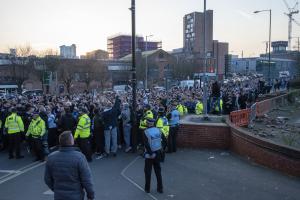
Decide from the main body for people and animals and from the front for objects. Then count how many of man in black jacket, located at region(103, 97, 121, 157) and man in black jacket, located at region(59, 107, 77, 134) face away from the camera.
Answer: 2

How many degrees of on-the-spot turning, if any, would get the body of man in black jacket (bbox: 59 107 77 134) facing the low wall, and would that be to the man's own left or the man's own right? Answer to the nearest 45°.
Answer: approximately 90° to the man's own right

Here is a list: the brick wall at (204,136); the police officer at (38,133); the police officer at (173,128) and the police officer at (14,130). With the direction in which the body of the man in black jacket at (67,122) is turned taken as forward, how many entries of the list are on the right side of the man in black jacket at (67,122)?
2

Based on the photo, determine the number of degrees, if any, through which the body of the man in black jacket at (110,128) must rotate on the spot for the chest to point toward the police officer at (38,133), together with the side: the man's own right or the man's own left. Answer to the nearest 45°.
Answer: approximately 90° to the man's own left

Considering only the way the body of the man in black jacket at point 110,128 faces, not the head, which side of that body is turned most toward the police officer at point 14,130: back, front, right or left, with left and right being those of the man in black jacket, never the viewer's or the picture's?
left

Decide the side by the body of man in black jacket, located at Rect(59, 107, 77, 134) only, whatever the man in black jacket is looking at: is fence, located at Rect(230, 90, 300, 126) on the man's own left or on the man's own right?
on the man's own right

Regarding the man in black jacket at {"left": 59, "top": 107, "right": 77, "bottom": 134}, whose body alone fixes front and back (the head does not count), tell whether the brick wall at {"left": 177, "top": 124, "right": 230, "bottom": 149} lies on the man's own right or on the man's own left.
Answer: on the man's own right
